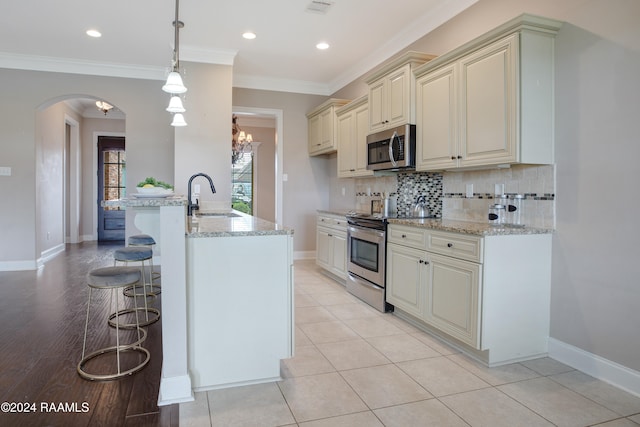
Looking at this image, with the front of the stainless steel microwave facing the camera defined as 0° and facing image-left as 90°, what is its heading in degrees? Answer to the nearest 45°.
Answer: approximately 45°

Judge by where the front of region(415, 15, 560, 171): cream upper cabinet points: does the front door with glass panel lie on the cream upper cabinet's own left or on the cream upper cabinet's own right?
on the cream upper cabinet's own right

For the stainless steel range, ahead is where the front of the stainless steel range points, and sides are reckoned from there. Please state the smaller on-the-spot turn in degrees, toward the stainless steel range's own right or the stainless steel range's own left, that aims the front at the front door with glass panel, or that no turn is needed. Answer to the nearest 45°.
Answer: approximately 90° to the stainless steel range's own right

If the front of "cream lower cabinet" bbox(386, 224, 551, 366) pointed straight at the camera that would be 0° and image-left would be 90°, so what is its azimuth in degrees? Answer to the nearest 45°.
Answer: approximately 45°

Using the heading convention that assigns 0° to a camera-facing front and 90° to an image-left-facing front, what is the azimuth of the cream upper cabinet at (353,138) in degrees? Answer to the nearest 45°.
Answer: approximately 45°

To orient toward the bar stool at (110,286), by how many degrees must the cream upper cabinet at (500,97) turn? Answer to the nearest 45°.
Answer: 0° — it already faces it

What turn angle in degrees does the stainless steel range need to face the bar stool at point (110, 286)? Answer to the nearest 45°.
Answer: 0° — it already faces it

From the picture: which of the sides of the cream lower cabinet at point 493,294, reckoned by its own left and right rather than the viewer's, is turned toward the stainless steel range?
right
